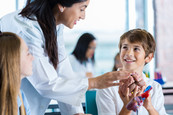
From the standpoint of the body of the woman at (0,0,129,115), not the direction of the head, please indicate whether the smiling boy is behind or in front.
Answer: in front

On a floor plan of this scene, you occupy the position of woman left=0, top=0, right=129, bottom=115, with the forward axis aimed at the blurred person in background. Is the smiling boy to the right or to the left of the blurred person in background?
right

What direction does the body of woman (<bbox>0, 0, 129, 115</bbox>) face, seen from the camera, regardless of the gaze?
to the viewer's right

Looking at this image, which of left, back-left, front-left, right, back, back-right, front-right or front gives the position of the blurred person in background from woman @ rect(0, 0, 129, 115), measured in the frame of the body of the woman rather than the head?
left

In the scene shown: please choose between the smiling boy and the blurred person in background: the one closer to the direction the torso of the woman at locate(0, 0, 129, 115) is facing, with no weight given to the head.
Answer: the smiling boy

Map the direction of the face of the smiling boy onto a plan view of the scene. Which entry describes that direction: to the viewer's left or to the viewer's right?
to the viewer's left
